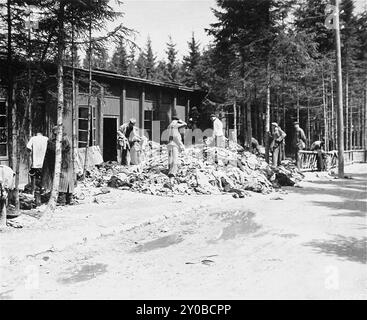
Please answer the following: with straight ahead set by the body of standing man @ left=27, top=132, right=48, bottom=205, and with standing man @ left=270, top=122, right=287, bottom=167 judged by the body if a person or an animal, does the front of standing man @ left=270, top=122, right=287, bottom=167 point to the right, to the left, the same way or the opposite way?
to the left

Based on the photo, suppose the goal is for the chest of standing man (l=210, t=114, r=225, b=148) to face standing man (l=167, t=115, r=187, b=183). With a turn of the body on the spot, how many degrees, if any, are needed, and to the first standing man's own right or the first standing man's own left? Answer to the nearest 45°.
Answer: approximately 45° to the first standing man's own left

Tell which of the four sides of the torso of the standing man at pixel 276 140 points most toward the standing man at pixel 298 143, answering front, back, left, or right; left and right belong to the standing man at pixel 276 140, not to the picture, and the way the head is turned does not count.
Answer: back

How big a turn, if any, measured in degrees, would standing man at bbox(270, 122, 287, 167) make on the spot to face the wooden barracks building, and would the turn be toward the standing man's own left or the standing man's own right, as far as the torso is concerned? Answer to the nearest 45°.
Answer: approximately 45° to the standing man's own right

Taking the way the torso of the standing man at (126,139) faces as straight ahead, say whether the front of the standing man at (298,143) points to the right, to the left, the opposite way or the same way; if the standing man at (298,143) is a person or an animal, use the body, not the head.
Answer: the opposite way

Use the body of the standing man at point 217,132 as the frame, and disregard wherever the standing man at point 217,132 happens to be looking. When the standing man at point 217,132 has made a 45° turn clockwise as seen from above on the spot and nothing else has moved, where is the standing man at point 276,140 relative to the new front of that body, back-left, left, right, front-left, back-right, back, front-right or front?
right

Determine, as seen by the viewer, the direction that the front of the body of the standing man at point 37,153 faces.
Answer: away from the camera

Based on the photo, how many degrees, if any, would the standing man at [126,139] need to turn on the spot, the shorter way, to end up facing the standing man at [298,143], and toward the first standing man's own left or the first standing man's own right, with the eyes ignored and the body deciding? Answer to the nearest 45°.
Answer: approximately 45° to the first standing man's own left

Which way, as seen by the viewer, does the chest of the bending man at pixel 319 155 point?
to the viewer's left

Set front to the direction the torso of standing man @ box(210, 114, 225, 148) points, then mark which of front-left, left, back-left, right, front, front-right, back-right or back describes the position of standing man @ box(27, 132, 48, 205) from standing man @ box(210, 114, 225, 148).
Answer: front-left

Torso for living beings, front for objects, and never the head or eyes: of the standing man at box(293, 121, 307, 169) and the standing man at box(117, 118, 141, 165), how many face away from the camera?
0

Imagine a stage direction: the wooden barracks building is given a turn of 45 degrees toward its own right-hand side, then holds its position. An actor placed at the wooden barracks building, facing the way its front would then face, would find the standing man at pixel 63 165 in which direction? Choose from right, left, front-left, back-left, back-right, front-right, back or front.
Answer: front

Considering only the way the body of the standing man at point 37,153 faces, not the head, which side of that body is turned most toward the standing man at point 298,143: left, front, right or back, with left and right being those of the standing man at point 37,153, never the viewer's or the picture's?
right
